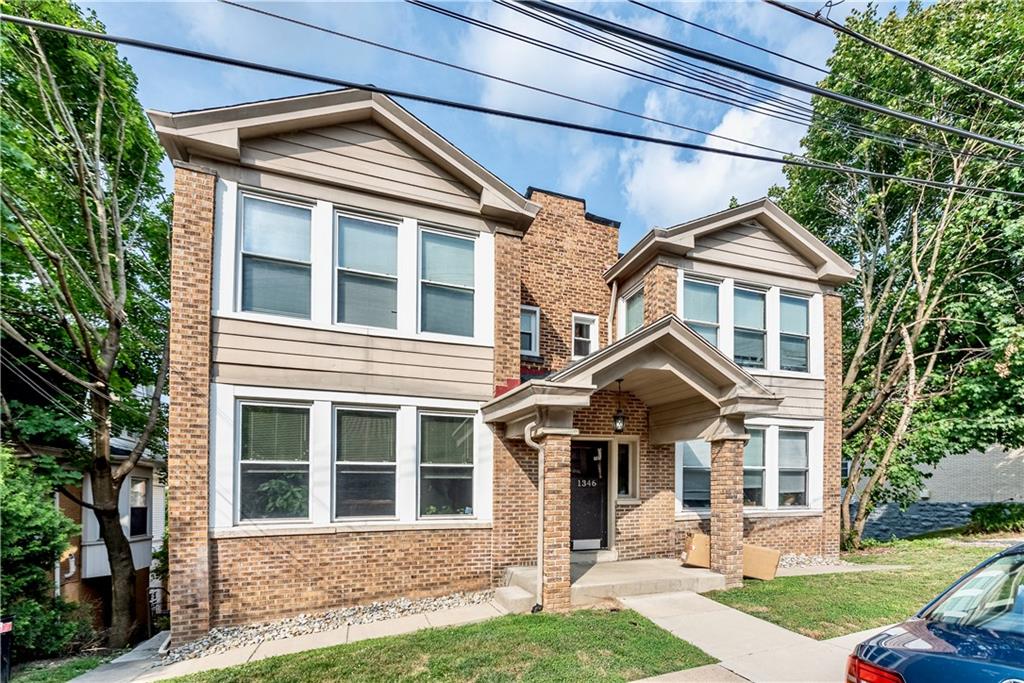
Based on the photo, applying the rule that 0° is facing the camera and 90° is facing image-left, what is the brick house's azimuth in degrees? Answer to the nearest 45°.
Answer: approximately 315°

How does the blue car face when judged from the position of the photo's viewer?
facing away from the viewer and to the right of the viewer

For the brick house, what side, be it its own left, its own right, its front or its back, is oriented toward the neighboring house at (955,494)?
left

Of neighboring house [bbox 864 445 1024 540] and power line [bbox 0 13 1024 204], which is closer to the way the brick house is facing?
the power line
